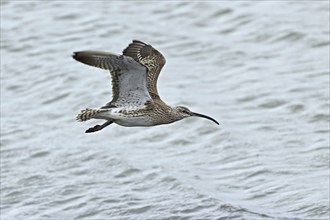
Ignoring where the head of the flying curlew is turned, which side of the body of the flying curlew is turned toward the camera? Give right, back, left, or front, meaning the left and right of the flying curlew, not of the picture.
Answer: right
